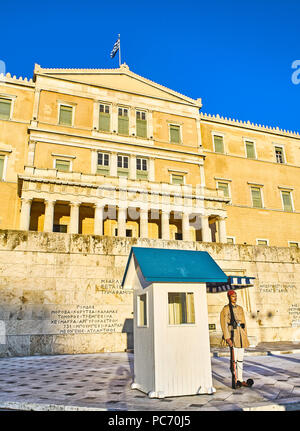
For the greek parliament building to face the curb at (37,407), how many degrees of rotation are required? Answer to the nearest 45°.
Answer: approximately 45° to its right

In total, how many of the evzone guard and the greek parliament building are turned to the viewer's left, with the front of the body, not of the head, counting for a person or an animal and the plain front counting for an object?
0

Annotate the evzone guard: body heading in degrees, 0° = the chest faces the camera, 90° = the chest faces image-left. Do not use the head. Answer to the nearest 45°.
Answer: approximately 315°

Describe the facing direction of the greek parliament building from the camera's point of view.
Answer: facing the viewer and to the right of the viewer

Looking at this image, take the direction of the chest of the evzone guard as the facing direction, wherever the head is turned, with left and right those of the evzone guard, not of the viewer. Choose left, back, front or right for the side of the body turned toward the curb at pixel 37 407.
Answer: right
